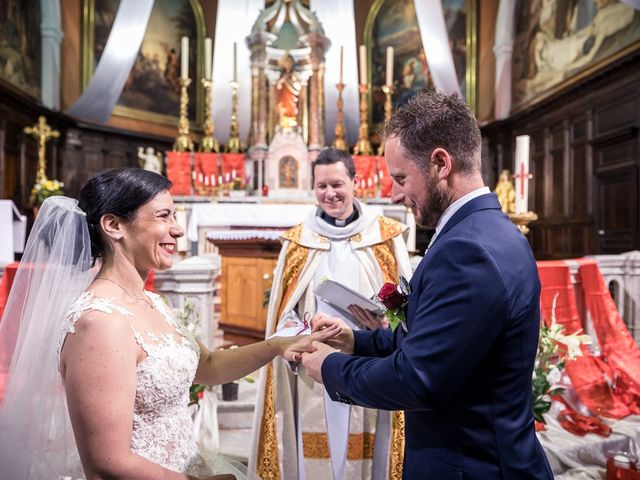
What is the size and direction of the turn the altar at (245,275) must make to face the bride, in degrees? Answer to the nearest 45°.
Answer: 0° — it already faces them

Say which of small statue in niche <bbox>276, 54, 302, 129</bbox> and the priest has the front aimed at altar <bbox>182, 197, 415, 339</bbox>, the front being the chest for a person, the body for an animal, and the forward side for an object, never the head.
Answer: the small statue in niche

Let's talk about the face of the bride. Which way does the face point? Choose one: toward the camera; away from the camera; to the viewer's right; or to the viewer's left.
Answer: to the viewer's right

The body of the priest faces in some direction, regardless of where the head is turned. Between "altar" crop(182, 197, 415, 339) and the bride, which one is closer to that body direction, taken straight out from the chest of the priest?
the bride

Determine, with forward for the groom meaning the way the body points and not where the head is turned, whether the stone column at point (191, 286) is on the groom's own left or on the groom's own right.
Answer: on the groom's own right

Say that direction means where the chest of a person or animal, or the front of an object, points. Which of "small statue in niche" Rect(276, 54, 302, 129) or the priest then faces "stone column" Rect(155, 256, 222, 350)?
the small statue in niche

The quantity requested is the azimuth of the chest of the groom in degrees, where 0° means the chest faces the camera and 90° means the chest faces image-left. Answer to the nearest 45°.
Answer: approximately 90°

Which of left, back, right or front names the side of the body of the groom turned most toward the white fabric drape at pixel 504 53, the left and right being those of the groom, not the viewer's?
right
